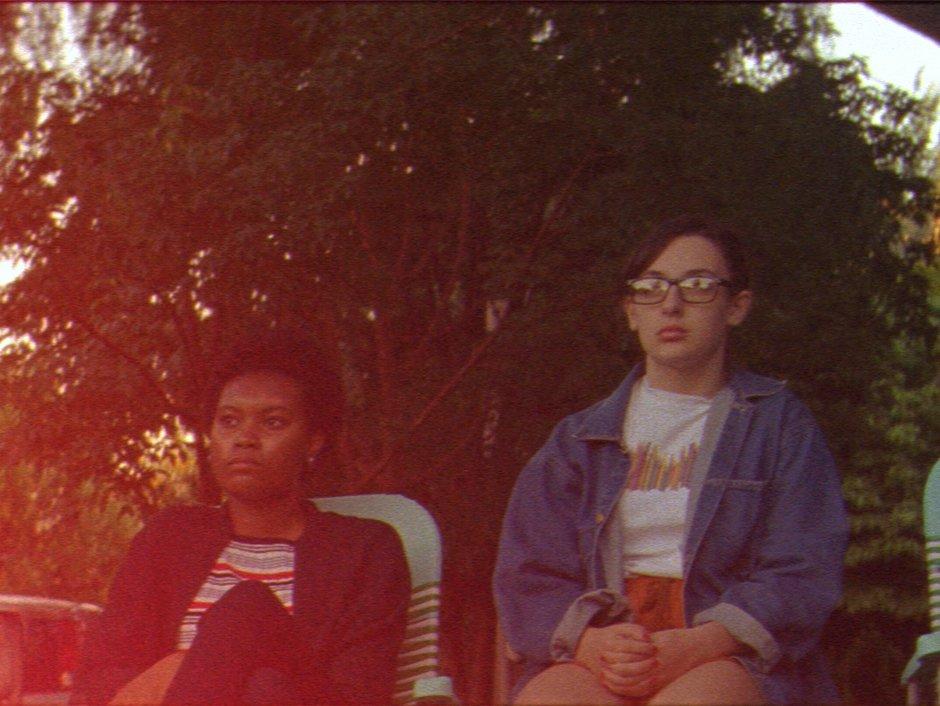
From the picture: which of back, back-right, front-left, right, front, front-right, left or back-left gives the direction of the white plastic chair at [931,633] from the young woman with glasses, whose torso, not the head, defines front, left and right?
back-left

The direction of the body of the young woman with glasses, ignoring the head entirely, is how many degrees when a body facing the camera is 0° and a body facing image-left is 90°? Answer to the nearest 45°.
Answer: approximately 0°

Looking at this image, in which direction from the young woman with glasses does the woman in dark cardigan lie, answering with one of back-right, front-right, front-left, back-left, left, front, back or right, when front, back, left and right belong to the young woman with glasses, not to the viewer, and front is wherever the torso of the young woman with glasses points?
right

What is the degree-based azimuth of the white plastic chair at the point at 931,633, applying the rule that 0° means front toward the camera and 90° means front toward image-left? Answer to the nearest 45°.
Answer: approximately 45°

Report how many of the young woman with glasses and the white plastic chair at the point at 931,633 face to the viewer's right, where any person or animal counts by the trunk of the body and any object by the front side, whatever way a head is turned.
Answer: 0

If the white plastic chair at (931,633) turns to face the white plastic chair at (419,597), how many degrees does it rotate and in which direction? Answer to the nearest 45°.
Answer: approximately 45° to its right

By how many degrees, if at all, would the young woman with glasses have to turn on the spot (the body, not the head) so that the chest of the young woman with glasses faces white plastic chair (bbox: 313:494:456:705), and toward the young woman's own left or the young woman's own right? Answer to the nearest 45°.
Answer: approximately 135° to the young woman's own right

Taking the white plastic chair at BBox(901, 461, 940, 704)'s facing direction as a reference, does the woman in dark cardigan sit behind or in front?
in front

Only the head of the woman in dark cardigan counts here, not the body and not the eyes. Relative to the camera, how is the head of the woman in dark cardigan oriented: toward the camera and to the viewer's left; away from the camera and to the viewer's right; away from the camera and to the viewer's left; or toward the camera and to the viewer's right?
toward the camera and to the viewer's left

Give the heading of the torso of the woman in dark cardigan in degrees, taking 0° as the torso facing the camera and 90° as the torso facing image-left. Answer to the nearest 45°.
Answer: approximately 45°
